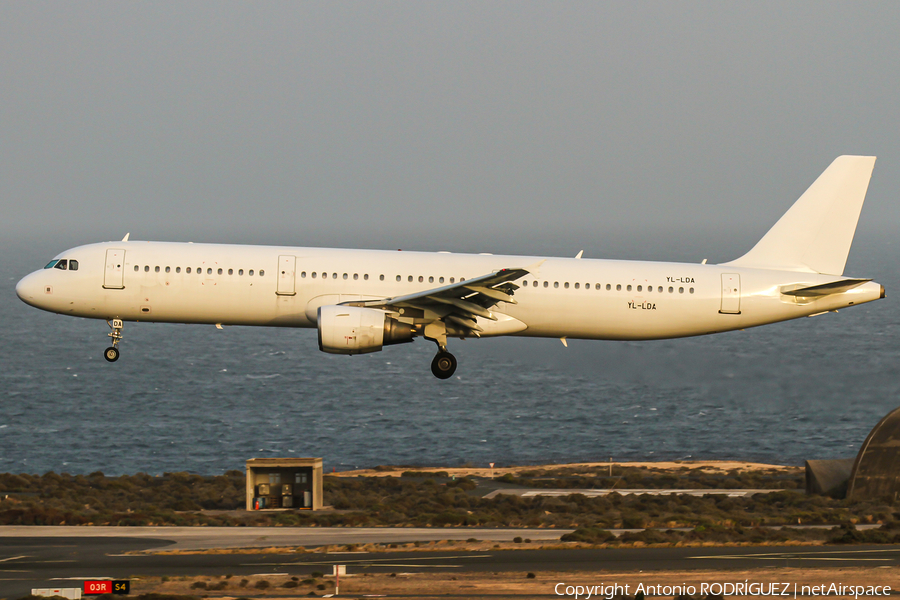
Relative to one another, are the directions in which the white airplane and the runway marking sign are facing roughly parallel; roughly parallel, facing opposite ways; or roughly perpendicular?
roughly perpendicular

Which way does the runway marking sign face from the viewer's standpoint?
toward the camera

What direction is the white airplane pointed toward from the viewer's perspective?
to the viewer's left

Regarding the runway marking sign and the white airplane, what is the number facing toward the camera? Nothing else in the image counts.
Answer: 1

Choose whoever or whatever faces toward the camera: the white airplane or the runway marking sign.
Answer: the runway marking sign
